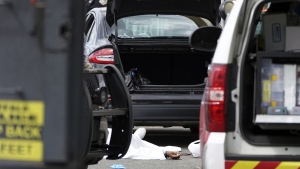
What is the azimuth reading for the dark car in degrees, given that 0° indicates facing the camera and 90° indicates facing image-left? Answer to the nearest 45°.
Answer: approximately 180°

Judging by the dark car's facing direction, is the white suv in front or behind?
behind

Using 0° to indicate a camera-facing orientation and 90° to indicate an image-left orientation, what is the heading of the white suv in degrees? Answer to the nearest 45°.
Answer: approximately 180°

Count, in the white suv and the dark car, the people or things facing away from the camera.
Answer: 2
